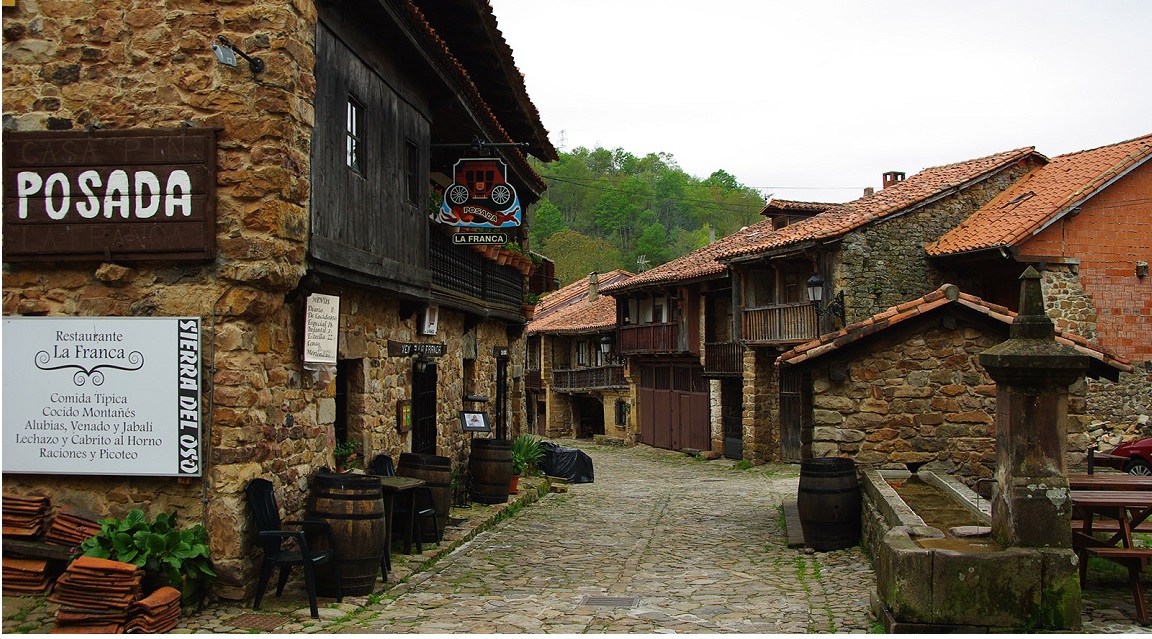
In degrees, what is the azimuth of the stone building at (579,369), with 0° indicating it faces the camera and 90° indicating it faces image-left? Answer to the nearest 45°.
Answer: approximately 0°

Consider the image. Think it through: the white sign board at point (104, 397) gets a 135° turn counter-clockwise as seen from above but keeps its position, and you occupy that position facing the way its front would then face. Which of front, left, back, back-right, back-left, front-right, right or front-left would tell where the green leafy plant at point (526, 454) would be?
front

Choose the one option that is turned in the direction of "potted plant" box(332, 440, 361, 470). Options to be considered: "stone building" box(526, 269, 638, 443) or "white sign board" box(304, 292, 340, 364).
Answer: the stone building
